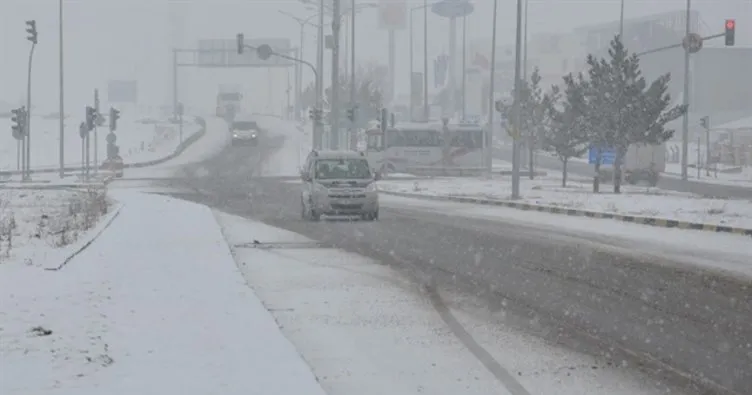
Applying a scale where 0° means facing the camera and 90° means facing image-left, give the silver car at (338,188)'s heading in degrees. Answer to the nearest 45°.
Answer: approximately 0°

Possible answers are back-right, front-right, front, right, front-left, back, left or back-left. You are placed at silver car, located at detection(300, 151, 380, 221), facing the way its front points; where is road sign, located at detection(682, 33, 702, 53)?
back-left

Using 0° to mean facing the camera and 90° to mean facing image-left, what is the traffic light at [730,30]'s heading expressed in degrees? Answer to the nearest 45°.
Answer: approximately 0°
